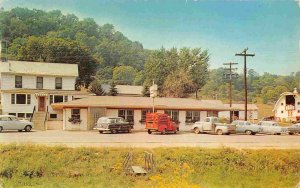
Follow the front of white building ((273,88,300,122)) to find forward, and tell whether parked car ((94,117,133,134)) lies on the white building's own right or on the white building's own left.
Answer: on the white building's own right

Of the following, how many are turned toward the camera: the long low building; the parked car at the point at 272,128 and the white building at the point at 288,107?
2

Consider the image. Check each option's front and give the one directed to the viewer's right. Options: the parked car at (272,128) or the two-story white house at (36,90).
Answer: the parked car

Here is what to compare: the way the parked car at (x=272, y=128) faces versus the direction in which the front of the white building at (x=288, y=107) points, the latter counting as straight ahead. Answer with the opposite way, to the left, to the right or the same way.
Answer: to the left

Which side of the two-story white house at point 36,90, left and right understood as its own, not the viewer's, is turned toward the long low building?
left

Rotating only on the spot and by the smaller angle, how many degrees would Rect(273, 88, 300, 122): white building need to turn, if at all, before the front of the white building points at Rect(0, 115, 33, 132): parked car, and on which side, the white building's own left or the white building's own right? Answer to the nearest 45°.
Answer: approximately 45° to the white building's own right

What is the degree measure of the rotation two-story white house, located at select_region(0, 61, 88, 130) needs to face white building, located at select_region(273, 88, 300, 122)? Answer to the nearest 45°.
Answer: approximately 90° to its left

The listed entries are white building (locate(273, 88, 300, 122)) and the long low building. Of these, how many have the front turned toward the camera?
2
